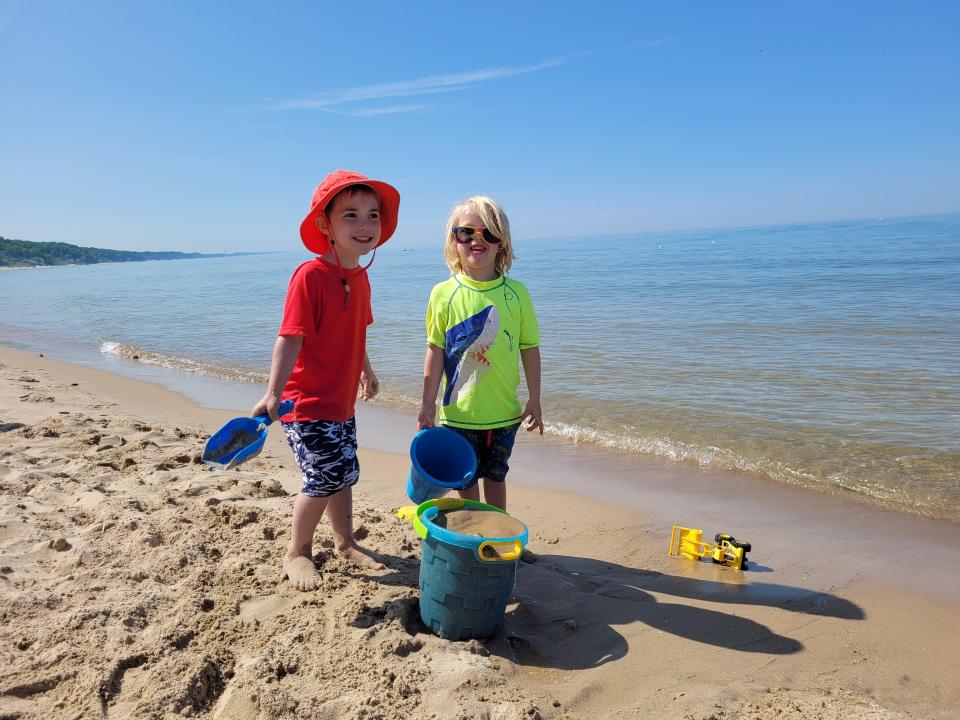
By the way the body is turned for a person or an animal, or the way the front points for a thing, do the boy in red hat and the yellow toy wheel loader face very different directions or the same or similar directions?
very different directions

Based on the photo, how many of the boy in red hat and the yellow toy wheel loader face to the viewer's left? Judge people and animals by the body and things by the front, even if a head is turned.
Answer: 1

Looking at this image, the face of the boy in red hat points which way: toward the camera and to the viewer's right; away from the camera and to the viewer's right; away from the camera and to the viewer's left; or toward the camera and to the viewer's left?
toward the camera and to the viewer's right

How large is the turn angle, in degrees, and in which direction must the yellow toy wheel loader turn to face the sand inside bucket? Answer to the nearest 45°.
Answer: approximately 45° to its left

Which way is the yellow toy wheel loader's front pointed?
to the viewer's left

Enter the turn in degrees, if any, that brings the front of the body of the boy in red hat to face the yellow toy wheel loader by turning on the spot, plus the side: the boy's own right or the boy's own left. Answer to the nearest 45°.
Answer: approximately 45° to the boy's own left

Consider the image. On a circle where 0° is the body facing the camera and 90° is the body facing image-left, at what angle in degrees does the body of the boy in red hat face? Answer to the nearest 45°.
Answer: approximately 315°

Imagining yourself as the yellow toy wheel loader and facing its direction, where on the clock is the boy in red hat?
The boy in red hat is roughly at 11 o'clock from the yellow toy wheel loader.
